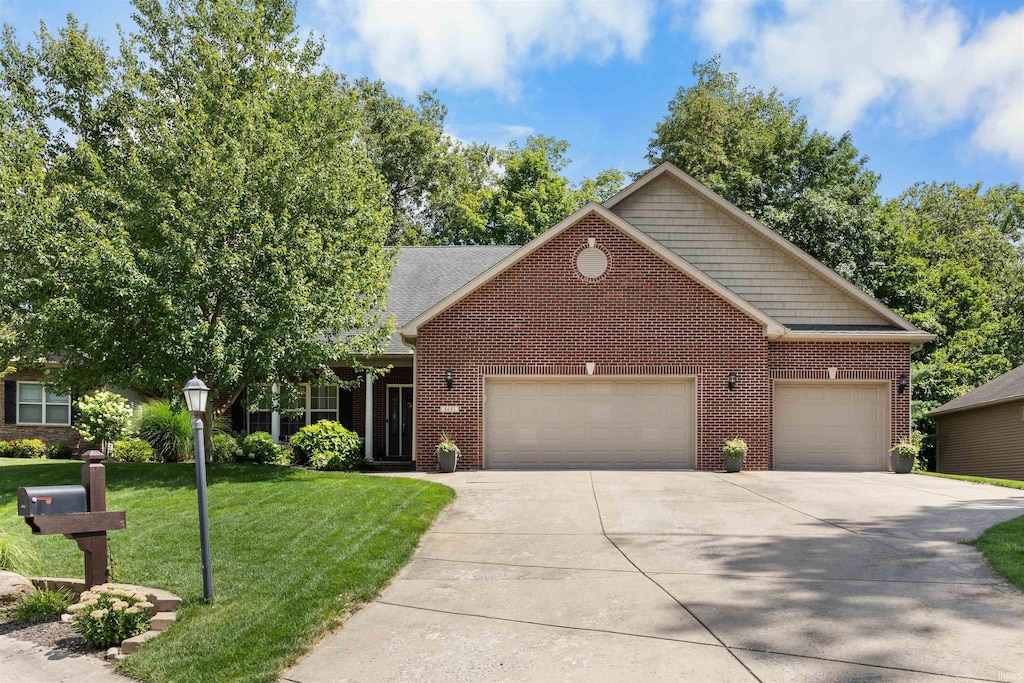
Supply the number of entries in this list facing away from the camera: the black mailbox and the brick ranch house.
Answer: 0

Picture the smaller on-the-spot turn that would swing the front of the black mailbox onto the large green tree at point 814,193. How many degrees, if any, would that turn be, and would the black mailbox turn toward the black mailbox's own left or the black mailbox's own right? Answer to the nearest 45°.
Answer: approximately 180°

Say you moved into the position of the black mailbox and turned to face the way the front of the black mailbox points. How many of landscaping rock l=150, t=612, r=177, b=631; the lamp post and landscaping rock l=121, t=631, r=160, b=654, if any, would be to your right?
0

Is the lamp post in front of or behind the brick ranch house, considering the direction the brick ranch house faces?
in front

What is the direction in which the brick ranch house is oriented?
toward the camera

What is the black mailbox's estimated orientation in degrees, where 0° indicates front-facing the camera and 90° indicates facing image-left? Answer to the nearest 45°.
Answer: approximately 45°

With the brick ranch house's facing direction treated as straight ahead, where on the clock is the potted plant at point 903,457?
The potted plant is roughly at 9 o'clock from the brick ranch house.

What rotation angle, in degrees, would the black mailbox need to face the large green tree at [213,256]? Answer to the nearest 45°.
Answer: approximately 135° to its right

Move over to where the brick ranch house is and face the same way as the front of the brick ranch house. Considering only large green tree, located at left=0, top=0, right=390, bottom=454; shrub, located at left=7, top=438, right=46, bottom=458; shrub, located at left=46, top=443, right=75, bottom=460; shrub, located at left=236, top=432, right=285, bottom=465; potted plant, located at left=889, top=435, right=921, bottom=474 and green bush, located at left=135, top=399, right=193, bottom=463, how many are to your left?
1

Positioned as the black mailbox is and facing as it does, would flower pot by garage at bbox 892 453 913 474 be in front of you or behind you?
behind

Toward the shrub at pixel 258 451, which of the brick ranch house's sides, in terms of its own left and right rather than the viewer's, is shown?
right

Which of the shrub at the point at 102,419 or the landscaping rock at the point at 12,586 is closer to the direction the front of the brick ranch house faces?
the landscaping rock
